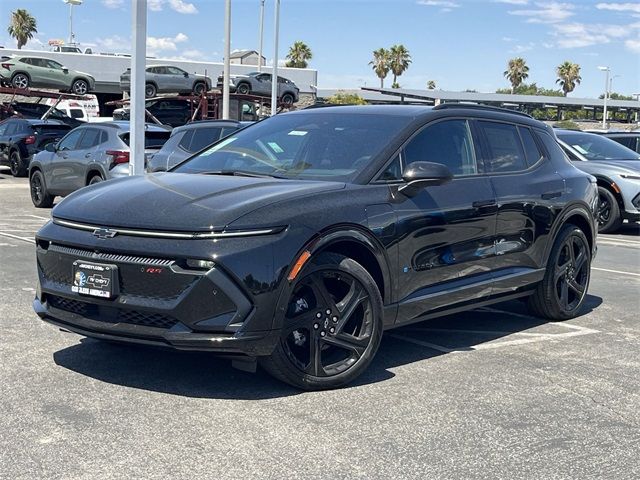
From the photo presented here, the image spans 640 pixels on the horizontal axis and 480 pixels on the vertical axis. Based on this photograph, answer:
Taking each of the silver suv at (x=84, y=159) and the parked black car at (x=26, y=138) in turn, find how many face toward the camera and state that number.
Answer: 0

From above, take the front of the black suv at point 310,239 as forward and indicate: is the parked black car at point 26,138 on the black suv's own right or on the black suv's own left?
on the black suv's own right

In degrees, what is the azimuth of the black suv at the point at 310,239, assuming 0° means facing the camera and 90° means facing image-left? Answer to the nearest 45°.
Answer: approximately 45°

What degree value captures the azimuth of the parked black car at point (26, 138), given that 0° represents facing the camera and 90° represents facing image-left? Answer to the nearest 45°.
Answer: approximately 135°

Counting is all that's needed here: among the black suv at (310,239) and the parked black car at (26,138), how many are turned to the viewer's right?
0

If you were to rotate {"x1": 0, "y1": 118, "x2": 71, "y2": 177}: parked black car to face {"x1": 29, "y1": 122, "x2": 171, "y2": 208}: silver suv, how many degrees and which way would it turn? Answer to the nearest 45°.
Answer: approximately 135° to its left

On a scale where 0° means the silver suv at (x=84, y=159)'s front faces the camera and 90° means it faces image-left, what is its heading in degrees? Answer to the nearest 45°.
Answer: approximately 135°

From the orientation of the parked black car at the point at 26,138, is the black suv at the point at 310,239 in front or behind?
behind
